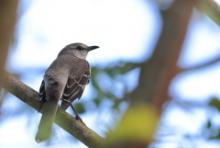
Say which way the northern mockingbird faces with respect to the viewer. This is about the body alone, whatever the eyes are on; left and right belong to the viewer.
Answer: facing away from the viewer and to the right of the viewer

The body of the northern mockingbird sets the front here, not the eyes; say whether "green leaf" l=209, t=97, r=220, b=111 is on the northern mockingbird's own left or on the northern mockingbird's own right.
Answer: on the northern mockingbird's own right

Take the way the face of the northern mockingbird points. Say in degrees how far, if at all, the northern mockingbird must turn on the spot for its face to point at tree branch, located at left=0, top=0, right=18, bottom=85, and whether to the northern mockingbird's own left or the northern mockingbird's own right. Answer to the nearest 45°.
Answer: approximately 135° to the northern mockingbird's own right

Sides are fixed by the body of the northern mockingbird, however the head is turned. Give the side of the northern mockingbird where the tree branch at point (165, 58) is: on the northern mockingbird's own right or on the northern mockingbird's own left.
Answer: on the northern mockingbird's own right
